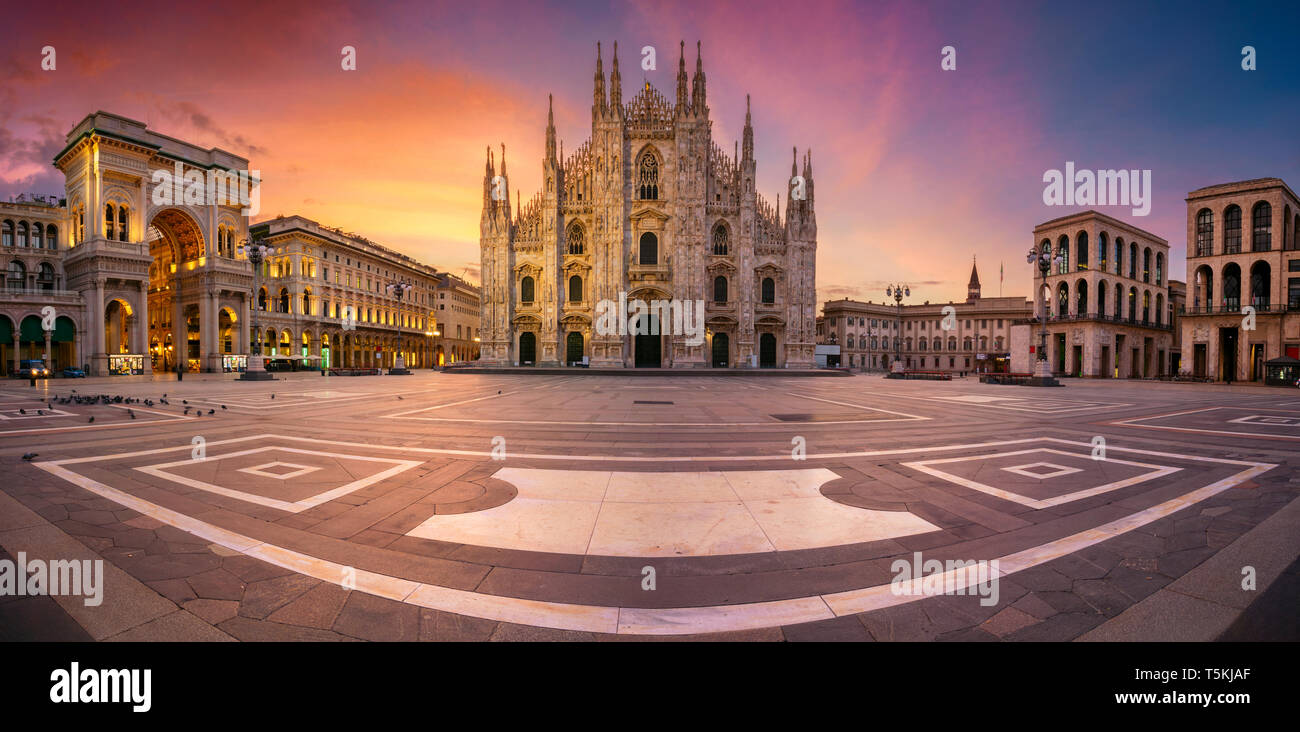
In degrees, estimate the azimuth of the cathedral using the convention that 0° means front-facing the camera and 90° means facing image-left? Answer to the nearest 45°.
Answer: approximately 0°
